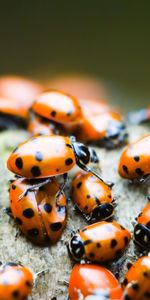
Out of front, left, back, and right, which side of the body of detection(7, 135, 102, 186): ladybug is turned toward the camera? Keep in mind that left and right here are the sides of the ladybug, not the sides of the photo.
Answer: right

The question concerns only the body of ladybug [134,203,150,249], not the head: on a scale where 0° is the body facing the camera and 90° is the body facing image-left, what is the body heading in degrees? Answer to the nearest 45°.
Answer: approximately 45°

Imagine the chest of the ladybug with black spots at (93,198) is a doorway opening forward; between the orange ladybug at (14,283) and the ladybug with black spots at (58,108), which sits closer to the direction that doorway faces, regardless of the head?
the orange ladybug

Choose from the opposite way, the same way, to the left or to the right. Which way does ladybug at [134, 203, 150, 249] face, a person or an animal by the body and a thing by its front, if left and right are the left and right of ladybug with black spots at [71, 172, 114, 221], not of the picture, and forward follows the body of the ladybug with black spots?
to the right

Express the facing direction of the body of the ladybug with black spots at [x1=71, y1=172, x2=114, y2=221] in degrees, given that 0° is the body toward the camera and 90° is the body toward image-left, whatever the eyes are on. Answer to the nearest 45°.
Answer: approximately 315°

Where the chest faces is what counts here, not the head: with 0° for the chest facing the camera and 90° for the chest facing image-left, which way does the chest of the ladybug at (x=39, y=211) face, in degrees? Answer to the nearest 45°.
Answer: approximately 180°
